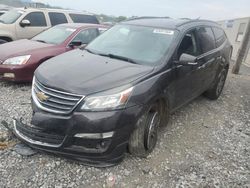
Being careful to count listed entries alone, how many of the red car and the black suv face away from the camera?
0

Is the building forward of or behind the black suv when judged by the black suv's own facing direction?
behind

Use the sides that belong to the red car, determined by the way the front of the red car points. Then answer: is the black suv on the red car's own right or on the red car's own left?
on the red car's own left

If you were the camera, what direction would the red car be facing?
facing the viewer and to the left of the viewer

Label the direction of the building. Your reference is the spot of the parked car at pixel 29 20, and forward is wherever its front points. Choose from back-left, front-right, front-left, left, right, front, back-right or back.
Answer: back

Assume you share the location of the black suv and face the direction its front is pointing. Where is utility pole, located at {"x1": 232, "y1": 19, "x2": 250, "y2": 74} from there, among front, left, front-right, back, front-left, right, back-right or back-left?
back

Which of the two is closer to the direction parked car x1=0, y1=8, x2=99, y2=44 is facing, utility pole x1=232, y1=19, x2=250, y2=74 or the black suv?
the black suv

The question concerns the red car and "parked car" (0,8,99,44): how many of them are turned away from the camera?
0

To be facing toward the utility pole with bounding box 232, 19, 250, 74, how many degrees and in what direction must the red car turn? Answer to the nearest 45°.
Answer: approximately 135° to its left

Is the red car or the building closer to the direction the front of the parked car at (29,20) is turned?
the red car
